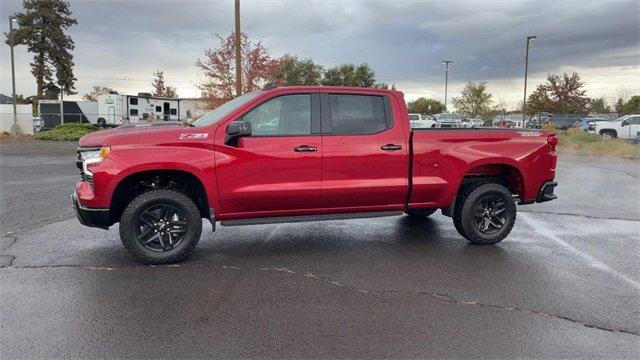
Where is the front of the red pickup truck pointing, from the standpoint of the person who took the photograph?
facing to the left of the viewer

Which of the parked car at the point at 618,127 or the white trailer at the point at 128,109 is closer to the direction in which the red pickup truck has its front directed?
the white trailer

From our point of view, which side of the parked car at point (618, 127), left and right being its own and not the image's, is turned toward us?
left

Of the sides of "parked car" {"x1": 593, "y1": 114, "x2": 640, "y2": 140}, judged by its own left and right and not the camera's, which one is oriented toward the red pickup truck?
left

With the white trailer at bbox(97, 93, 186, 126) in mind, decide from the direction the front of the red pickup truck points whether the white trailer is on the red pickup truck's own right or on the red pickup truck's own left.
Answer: on the red pickup truck's own right

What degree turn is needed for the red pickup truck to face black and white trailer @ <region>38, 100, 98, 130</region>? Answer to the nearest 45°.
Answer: approximately 45° to its right

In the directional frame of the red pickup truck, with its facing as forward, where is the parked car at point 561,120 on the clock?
The parked car is roughly at 4 o'clock from the red pickup truck.

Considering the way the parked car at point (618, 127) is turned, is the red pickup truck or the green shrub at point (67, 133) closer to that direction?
the green shrub

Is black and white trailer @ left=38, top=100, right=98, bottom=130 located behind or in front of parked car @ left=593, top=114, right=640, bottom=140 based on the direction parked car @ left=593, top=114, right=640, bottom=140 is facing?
in front
